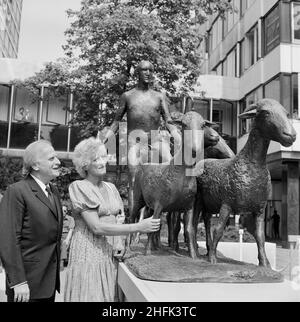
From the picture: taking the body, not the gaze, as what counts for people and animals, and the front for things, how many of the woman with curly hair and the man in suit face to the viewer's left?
0

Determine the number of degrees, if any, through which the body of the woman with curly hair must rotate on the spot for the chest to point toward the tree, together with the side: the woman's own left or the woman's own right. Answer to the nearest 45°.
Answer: approximately 135° to the woman's own left

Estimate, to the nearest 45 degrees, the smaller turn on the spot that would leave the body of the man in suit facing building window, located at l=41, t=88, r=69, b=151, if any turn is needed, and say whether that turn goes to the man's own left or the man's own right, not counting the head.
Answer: approximately 135° to the man's own left

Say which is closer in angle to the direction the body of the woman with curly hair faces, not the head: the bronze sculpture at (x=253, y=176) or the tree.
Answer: the bronze sculpture

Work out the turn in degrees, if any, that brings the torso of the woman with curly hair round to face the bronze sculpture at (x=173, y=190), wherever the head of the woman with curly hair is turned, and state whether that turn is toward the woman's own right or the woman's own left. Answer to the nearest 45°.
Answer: approximately 90° to the woman's own left

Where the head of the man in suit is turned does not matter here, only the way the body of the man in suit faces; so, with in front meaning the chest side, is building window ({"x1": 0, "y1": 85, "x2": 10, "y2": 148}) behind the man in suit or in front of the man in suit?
behind

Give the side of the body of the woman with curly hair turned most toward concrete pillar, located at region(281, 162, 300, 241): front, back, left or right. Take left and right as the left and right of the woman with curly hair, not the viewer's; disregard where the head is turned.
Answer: left

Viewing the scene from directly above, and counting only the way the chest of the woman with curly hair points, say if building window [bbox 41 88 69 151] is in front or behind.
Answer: behind

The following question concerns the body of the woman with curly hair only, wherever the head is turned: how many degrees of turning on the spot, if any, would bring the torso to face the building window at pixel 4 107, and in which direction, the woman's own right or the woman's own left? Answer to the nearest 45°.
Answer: approximately 135° to the woman's own left

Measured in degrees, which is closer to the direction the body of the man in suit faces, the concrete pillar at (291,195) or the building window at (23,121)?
the concrete pillar
